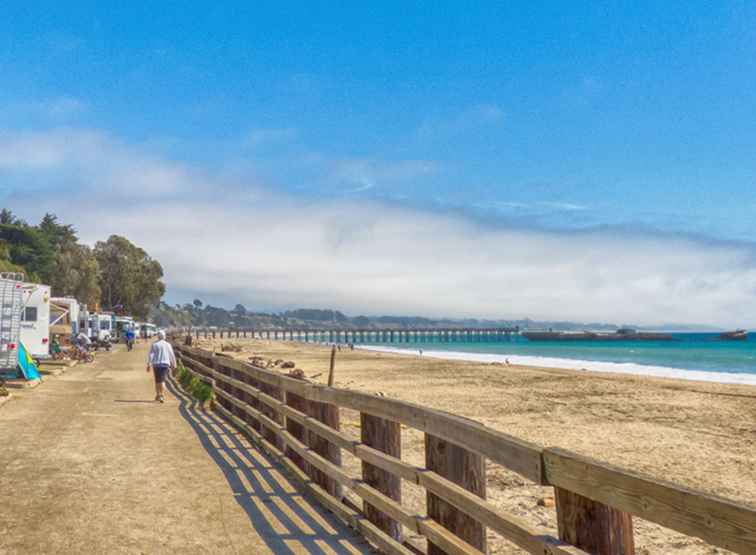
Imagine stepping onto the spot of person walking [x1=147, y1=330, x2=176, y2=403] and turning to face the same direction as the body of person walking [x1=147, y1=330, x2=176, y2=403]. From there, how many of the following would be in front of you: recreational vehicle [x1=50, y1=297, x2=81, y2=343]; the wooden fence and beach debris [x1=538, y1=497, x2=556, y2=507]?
1

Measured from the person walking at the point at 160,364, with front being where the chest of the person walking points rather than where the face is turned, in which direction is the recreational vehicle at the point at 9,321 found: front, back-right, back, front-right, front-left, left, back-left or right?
front-left

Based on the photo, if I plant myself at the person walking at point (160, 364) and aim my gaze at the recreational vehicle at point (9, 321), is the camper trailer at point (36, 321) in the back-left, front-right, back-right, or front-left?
front-right

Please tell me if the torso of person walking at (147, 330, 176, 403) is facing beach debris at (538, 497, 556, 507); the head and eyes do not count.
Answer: no

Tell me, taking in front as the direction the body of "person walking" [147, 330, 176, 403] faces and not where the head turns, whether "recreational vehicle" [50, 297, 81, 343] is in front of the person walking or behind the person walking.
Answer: in front

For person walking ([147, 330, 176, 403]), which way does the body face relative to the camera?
away from the camera

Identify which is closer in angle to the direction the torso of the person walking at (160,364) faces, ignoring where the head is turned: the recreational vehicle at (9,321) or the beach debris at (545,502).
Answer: the recreational vehicle

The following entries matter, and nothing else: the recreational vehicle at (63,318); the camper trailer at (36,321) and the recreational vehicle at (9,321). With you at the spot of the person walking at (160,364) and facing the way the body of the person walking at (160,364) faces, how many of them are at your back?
0

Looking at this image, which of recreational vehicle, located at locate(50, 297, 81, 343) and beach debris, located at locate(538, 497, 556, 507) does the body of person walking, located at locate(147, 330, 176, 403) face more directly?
the recreational vehicle

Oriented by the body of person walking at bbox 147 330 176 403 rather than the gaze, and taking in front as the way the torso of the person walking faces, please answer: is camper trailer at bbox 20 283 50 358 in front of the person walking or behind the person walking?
in front
